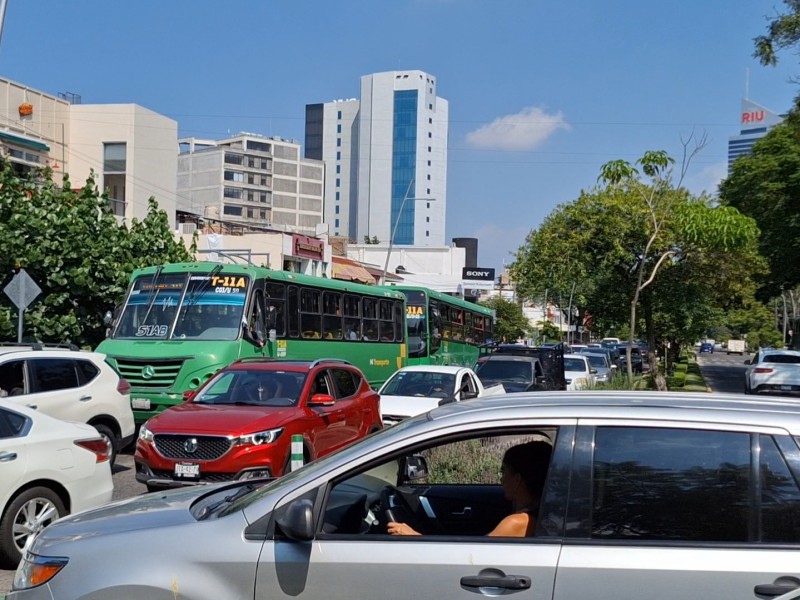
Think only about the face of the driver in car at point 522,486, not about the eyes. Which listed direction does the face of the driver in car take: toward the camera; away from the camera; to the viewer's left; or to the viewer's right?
to the viewer's left

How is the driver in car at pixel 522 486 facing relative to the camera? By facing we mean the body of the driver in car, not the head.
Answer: to the viewer's left

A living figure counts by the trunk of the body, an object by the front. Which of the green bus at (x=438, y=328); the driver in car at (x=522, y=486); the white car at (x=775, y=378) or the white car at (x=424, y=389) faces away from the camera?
the white car at (x=775, y=378)

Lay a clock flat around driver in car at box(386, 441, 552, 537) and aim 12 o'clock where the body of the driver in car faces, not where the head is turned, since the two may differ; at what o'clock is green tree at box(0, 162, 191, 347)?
The green tree is roughly at 2 o'clock from the driver in car.

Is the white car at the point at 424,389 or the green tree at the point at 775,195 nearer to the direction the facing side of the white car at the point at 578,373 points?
the white car

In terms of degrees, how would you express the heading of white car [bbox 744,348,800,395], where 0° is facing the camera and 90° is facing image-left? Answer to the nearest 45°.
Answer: approximately 180°

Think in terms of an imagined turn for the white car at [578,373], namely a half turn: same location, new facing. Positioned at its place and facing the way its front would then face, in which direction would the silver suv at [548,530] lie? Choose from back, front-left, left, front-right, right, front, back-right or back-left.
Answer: back-right

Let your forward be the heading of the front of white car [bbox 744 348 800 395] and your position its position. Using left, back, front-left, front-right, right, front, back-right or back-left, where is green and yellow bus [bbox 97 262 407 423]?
back-left

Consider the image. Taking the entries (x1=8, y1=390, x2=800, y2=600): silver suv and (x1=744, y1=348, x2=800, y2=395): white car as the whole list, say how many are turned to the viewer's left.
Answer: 1

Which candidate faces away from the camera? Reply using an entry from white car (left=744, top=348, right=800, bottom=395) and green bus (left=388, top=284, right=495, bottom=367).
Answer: the white car

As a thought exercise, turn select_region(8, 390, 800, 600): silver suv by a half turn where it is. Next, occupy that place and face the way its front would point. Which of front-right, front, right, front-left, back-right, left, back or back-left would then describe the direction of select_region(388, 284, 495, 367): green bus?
left

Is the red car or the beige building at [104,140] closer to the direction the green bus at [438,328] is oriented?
the red car

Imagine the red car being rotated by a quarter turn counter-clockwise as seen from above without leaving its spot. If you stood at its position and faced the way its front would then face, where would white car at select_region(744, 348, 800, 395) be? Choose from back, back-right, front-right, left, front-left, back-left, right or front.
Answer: left

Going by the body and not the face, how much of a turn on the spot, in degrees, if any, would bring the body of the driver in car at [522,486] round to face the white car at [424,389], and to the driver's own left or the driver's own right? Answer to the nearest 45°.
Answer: approximately 90° to the driver's own right

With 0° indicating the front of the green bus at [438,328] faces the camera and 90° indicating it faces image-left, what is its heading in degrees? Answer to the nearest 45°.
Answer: approximately 45°

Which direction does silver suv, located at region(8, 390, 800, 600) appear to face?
to the viewer's left
